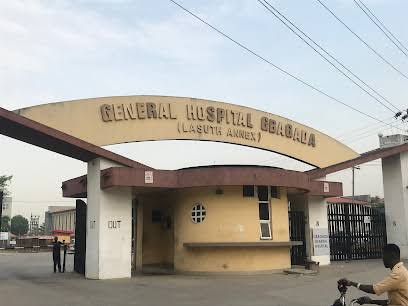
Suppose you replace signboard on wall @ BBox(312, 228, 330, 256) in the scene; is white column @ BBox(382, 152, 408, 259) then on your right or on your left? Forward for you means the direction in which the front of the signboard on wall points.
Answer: on your left

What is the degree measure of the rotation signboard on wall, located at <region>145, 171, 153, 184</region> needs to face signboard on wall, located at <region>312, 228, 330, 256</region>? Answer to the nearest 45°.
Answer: approximately 135° to its left

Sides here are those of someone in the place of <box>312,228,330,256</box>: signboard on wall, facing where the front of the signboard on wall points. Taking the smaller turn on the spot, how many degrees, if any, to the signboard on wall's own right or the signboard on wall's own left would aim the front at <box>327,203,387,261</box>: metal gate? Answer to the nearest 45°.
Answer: approximately 135° to the signboard on wall's own left

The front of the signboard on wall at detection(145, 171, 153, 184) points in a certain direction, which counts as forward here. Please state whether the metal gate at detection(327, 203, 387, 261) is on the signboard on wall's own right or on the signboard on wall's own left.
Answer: on the signboard on wall's own left

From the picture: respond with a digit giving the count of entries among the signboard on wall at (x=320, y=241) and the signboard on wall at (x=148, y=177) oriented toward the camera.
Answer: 2

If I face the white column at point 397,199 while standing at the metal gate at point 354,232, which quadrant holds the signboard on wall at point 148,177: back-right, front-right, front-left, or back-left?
back-right

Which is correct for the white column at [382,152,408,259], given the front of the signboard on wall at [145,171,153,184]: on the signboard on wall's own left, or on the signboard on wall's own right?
on the signboard on wall's own left
